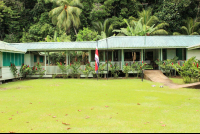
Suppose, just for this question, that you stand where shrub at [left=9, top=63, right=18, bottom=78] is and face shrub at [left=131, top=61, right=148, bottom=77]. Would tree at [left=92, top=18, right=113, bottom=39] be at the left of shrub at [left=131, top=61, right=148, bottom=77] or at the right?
left

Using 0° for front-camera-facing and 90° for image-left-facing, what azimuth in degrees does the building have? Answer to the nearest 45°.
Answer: approximately 0°

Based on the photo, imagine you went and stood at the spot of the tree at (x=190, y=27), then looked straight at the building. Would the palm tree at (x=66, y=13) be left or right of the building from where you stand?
right

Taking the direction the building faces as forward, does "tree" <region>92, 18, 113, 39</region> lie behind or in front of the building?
behind

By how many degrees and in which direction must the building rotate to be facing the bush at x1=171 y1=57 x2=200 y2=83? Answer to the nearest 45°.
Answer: approximately 45° to its left

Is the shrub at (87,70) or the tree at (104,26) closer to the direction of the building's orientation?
the shrub

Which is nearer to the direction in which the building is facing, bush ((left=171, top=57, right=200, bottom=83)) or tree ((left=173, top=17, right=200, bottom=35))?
the bush

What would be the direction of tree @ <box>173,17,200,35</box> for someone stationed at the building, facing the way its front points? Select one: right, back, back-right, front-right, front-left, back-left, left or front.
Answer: back-left

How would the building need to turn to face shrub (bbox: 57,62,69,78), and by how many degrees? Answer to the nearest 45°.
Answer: approximately 90° to its right

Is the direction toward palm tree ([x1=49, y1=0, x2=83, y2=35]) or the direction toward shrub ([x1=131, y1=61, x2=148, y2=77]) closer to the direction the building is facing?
the shrub

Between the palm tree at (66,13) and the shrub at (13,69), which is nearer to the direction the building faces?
the shrub
